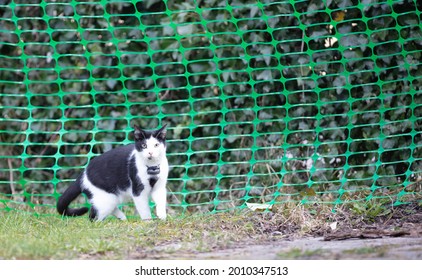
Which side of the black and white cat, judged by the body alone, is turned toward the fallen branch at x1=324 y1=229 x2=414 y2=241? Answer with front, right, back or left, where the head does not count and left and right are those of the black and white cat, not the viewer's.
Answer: front

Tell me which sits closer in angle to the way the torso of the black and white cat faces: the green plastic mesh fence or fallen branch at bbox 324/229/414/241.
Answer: the fallen branch

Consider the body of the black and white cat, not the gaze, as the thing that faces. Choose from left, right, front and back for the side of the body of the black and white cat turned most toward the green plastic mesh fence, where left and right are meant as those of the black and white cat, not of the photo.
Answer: left

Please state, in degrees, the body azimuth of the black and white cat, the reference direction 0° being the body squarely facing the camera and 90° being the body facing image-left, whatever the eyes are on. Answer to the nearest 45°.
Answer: approximately 315°
